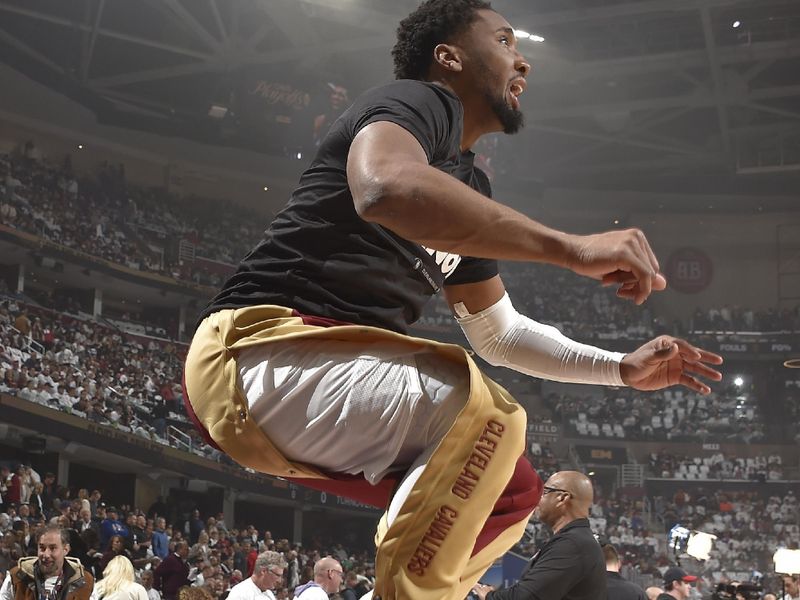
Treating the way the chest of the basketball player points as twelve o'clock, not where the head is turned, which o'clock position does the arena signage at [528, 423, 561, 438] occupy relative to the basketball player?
The arena signage is roughly at 9 o'clock from the basketball player.

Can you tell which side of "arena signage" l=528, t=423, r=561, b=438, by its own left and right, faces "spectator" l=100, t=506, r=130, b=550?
front

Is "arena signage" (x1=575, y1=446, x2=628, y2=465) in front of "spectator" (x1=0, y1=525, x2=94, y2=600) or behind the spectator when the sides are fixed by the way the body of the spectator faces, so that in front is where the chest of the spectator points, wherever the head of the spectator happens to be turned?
behind

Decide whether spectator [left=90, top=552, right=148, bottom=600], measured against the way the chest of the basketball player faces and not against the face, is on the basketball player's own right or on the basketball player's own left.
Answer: on the basketball player's own left

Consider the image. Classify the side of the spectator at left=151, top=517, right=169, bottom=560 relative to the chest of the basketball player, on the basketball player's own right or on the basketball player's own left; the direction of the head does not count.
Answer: on the basketball player's own left

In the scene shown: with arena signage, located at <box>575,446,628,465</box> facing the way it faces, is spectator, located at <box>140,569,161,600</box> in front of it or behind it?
in front

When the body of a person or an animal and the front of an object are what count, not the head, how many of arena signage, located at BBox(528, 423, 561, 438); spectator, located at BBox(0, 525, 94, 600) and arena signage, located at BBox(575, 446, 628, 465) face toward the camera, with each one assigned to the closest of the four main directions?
3

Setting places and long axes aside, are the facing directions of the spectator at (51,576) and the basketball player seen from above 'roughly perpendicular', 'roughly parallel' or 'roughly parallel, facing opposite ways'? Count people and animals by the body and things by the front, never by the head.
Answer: roughly perpendicular

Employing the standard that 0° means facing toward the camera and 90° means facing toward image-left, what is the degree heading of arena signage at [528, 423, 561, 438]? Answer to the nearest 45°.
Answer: approximately 0°

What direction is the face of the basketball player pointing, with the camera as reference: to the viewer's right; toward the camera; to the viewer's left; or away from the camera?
to the viewer's right
